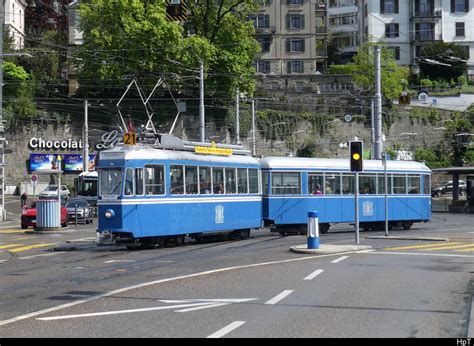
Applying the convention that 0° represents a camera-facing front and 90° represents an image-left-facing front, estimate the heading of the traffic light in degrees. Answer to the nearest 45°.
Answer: approximately 0°

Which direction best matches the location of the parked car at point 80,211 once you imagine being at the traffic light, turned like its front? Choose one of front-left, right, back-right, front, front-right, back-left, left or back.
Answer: back-right

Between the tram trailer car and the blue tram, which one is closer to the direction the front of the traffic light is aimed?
the blue tram

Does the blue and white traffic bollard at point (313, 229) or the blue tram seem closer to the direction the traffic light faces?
the blue and white traffic bollard

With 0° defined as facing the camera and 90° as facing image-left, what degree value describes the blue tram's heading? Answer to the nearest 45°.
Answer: approximately 45°

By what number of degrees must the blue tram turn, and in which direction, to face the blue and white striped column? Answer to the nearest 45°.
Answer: approximately 90° to its right

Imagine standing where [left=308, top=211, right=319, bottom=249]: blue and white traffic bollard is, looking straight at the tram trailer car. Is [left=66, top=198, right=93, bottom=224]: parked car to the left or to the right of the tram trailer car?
left

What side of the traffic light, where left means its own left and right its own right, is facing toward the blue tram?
right

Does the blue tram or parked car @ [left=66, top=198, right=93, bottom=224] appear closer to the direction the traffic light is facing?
the blue tram

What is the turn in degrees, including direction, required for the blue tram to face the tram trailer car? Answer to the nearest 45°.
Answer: approximately 180°
